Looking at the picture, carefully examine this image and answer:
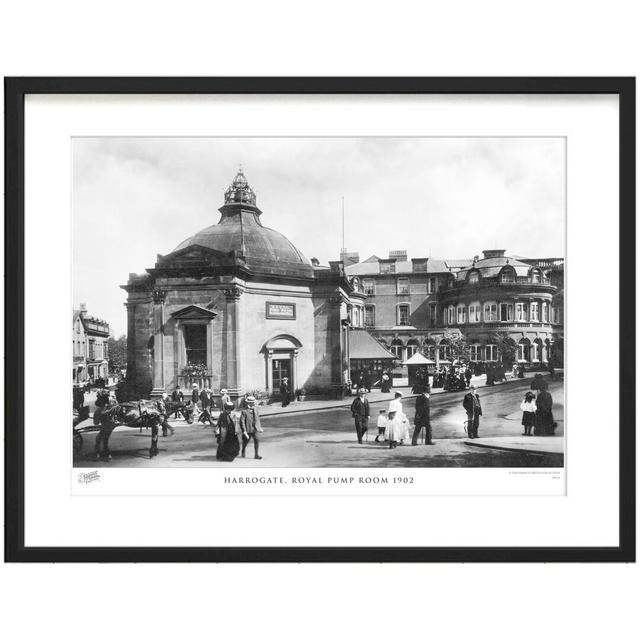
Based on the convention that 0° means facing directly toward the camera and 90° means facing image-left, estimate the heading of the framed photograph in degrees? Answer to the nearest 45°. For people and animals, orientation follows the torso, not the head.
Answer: approximately 0°
